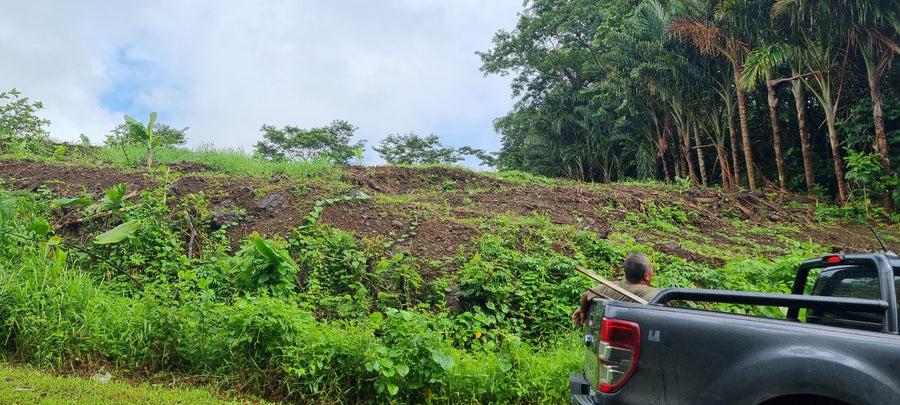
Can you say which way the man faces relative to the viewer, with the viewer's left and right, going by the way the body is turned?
facing away from the viewer and to the right of the viewer

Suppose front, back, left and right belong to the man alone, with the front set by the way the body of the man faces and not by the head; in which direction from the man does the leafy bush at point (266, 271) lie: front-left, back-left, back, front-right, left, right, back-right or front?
back-left

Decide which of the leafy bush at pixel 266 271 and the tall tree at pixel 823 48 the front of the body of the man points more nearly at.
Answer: the tall tree

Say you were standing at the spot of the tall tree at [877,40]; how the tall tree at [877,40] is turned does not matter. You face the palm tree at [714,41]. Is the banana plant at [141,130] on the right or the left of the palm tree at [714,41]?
left

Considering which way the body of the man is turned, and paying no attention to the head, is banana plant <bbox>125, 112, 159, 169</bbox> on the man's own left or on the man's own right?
on the man's own left

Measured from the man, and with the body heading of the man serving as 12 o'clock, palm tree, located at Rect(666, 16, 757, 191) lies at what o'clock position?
The palm tree is roughly at 11 o'clock from the man.

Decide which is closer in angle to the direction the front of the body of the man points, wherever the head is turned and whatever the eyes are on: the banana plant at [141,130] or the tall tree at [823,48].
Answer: the tall tree
